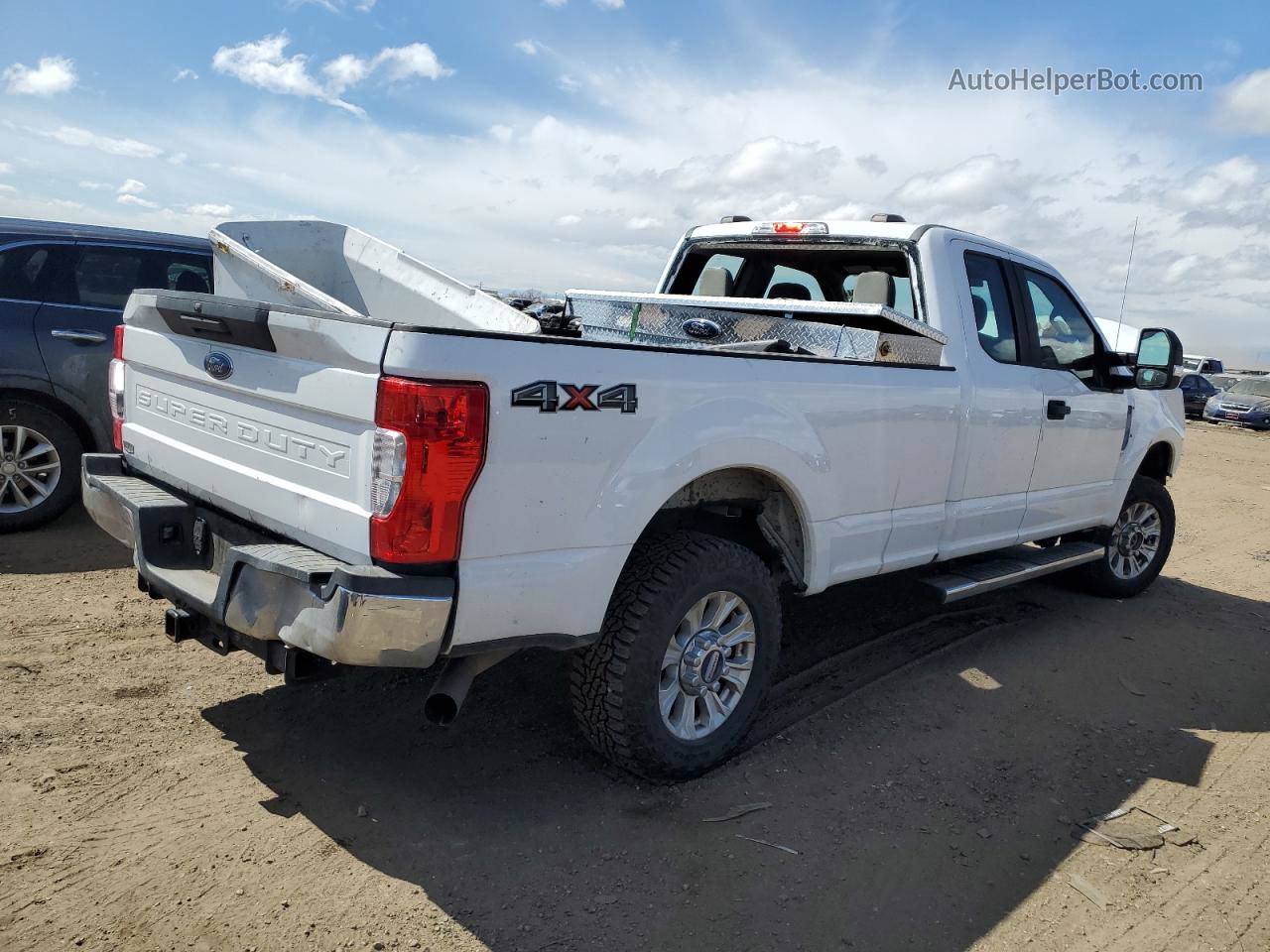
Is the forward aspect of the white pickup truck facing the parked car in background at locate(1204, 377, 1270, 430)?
yes

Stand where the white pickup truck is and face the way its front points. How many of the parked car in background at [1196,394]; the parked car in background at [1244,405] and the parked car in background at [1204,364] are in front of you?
3

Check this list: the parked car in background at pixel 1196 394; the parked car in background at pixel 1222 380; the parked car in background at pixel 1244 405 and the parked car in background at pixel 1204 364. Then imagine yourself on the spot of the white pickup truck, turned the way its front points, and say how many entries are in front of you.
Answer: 4

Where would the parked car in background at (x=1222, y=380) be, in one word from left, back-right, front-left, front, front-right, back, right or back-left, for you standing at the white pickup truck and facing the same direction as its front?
front

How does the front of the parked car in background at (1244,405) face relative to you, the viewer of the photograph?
facing the viewer and to the left of the viewer

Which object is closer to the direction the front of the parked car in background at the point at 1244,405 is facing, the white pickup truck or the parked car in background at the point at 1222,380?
the white pickup truck

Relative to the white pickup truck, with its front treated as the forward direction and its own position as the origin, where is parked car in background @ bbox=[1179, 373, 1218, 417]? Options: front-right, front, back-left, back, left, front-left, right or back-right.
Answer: front

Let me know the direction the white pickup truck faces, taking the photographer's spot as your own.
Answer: facing away from the viewer and to the right of the viewer

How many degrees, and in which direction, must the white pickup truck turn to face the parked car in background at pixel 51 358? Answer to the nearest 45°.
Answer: approximately 90° to its left

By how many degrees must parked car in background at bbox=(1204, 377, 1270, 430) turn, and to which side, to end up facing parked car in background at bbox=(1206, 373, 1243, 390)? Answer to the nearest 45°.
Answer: approximately 135° to its right
